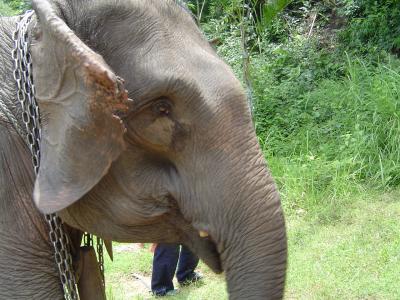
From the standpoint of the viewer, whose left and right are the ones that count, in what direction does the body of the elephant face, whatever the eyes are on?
facing to the right of the viewer

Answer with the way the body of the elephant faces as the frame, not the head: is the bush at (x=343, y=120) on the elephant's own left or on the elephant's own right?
on the elephant's own left
